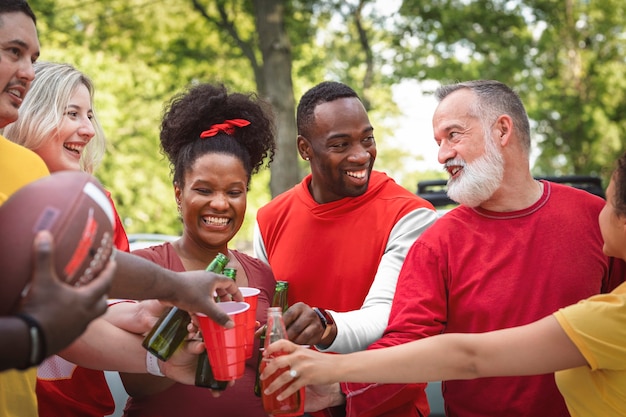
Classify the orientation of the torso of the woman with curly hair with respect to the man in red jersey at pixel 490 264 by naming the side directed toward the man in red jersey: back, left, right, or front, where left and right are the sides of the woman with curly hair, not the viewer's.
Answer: left

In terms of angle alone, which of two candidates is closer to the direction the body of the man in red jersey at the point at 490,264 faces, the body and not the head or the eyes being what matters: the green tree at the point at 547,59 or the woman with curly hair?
the woman with curly hair

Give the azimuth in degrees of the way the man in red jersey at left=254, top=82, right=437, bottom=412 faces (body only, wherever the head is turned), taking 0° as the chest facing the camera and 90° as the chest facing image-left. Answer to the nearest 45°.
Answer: approximately 0°

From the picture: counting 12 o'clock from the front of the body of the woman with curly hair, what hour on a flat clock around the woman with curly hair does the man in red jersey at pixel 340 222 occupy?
The man in red jersey is roughly at 8 o'clock from the woman with curly hair.

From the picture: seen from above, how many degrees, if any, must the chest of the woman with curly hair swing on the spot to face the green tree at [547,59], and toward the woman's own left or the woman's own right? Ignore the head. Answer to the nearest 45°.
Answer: approximately 135° to the woman's own left

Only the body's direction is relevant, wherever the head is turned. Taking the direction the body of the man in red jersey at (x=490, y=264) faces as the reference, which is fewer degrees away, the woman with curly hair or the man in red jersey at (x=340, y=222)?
the woman with curly hair

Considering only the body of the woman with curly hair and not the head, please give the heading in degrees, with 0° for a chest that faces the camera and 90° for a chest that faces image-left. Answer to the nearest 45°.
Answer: approximately 0°

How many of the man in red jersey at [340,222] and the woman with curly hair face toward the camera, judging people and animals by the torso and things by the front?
2

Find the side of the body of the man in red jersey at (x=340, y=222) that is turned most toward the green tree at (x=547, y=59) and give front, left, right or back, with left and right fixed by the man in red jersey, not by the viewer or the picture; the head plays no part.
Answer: back

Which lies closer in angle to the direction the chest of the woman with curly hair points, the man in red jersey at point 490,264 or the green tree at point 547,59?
the man in red jersey

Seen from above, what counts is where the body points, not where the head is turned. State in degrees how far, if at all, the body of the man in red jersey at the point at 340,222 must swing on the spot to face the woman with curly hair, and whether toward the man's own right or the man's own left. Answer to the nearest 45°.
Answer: approximately 45° to the man's own right
